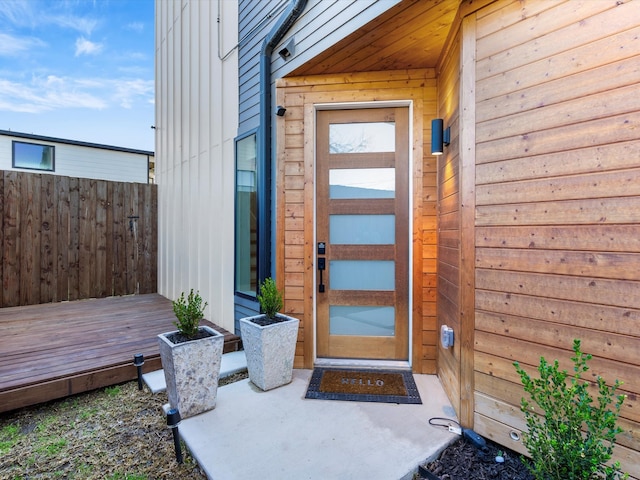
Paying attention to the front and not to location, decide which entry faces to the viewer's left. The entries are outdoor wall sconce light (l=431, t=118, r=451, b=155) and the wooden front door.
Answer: the outdoor wall sconce light

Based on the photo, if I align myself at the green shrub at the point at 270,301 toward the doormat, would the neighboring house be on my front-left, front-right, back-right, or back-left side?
back-left

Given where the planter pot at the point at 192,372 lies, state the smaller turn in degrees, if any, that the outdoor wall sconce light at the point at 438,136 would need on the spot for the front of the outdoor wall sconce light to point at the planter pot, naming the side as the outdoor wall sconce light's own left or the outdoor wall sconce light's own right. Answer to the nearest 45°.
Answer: approximately 45° to the outdoor wall sconce light's own left

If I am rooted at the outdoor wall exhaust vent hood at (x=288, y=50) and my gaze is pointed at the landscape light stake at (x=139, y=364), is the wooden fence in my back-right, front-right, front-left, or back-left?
front-right

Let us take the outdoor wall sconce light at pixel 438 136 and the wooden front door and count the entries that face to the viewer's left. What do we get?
1

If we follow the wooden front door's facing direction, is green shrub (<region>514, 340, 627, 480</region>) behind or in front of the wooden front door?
in front

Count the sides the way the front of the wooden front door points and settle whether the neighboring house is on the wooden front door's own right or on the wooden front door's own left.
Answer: on the wooden front door's own right

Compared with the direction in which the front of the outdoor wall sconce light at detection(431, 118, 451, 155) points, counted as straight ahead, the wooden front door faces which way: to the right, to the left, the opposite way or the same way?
to the left

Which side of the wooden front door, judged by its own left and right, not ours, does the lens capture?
front

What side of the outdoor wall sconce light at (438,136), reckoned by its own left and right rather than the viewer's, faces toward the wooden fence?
front

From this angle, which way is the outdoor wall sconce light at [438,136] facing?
to the viewer's left
